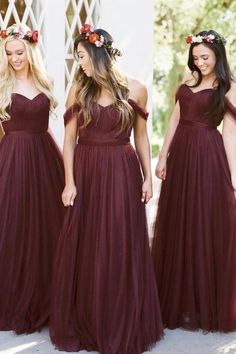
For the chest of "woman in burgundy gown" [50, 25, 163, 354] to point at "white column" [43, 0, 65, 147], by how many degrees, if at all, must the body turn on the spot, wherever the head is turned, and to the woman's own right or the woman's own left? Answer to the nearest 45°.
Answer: approximately 180°

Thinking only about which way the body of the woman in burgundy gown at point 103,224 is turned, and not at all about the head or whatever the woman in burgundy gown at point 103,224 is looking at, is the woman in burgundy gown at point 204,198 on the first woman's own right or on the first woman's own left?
on the first woman's own left

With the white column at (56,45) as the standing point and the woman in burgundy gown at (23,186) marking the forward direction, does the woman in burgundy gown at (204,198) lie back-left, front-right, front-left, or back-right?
front-left

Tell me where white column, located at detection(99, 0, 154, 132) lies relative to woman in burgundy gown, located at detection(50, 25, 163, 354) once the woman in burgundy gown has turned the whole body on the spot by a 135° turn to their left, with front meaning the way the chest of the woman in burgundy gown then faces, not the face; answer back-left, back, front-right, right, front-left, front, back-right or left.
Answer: front-left

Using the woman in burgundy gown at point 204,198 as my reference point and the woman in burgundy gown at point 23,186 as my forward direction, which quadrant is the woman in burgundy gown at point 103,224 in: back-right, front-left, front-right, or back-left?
front-left

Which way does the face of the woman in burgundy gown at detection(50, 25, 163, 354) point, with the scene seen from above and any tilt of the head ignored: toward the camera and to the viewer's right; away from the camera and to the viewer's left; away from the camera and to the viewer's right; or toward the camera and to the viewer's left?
toward the camera and to the viewer's left

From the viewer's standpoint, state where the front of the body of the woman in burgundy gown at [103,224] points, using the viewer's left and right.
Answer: facing the viewer

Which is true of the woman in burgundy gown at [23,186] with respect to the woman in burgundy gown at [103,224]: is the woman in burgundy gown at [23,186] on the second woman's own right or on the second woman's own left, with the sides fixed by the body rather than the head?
on the second woman's own right
